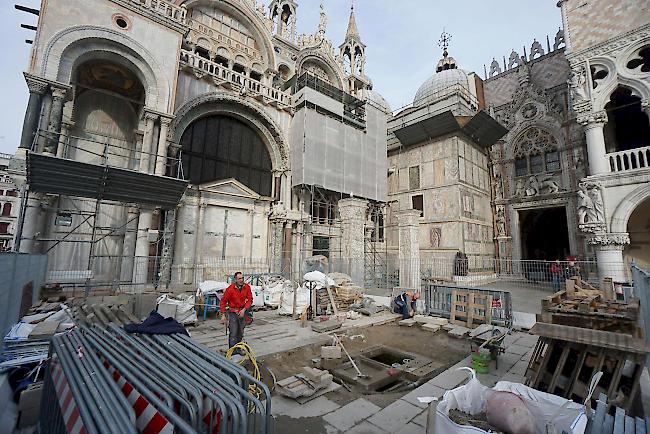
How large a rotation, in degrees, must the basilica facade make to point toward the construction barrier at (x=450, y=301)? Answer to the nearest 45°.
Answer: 0° — it already faces it

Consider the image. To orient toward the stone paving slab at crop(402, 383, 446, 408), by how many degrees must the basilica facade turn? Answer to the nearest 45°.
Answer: approximately 45° to its right

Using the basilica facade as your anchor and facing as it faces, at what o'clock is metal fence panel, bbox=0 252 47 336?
The metal fence panel is roughly at 2 o'clock from the basilica facade.

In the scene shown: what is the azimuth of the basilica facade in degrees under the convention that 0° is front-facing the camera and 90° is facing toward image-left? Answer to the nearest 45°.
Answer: approximately 315°

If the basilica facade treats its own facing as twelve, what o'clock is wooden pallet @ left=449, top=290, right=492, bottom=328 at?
The wooden pallet is roughly at 12 o'clock from the basilica facade.

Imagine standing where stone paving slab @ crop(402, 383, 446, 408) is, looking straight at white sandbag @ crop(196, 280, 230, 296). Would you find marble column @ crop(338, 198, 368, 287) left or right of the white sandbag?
right
